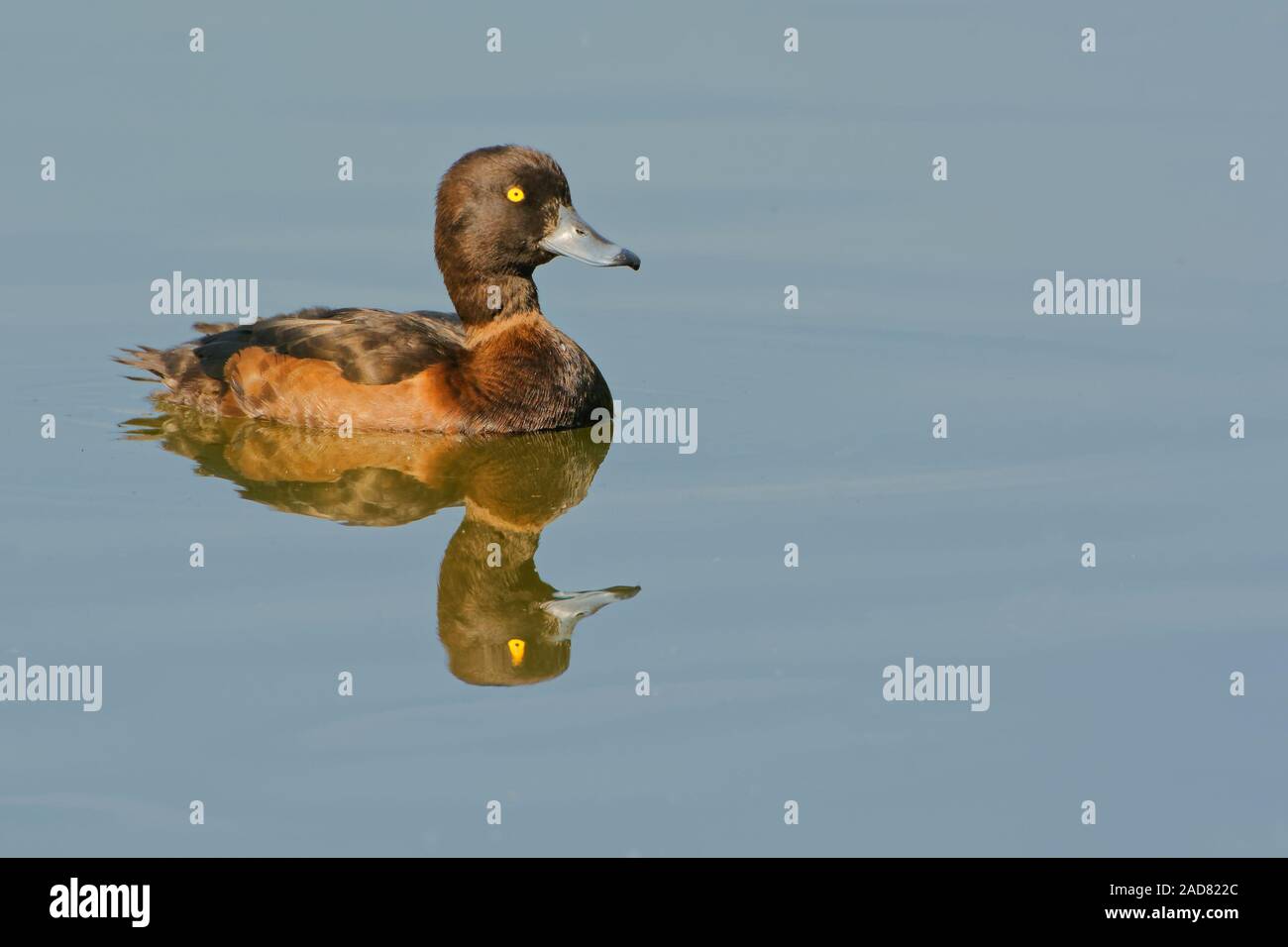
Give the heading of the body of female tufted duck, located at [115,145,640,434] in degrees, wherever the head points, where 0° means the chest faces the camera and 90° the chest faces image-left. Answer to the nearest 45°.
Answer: approximately 270°
